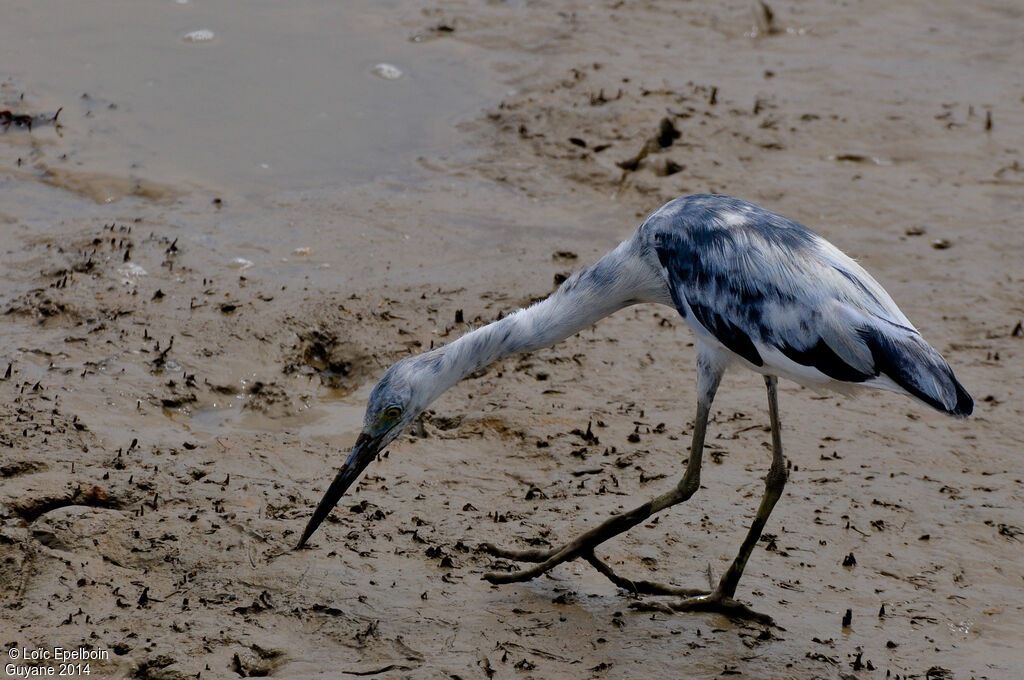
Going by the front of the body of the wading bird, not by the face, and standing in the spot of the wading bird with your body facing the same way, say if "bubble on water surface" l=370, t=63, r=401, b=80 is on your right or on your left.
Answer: on your right

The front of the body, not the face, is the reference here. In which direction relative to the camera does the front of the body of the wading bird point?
to the viewer's left
